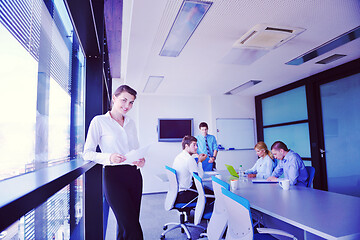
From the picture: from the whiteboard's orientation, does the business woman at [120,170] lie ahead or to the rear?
ahead

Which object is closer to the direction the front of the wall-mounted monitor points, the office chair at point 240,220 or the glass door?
the office chair

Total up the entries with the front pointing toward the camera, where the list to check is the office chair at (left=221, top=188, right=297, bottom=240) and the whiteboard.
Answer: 1

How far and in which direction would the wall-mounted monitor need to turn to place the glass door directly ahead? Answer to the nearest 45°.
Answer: approximately 45° to its left

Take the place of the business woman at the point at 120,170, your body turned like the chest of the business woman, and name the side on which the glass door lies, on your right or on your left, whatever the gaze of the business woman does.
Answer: on your left

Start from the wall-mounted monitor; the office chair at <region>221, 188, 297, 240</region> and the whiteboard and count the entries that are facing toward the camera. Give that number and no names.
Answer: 2

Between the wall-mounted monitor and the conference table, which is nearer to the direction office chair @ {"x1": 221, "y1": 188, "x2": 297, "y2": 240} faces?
the conference table

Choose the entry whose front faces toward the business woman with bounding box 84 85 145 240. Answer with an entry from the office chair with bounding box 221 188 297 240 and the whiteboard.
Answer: the whiteboard

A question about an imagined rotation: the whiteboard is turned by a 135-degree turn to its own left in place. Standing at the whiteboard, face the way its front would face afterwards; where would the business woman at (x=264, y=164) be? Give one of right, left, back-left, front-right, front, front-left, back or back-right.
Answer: back-right

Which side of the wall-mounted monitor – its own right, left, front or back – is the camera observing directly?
front

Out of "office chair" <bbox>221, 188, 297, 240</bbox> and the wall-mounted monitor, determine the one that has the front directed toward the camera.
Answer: the wall-mounted monitor

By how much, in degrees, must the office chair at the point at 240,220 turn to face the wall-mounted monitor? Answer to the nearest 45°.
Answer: approximately 90° to its left

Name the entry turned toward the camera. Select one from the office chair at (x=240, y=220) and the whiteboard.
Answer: the whiteboard

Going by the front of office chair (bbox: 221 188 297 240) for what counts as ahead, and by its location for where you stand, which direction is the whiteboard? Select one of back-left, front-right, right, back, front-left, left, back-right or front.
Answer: front-left

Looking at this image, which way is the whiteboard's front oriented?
toward the camera

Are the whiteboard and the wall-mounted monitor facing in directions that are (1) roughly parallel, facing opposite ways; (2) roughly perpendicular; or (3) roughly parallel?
roughly parallel

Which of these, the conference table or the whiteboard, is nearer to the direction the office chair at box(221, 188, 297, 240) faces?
the conference table

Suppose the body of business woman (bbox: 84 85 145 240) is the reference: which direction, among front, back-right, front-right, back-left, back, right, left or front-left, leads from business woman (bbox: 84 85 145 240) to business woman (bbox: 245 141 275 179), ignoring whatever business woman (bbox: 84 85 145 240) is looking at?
left
